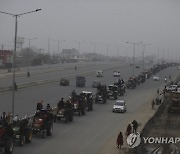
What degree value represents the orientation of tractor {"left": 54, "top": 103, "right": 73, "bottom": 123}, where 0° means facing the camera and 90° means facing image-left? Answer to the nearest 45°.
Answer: approximately 45°

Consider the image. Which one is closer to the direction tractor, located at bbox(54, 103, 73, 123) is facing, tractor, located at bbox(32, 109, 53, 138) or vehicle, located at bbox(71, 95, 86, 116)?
the tractor
